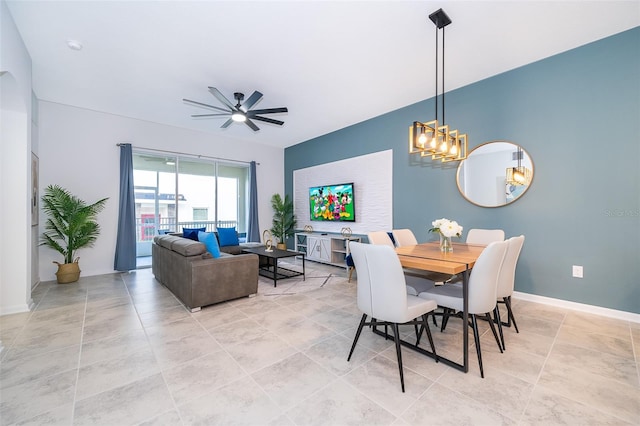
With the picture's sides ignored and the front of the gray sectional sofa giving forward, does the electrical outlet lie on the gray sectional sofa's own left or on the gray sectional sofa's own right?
on the gray sectional sofa's own right

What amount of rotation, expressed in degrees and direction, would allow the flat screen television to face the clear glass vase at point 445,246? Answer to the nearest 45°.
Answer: approximately 45° to its left

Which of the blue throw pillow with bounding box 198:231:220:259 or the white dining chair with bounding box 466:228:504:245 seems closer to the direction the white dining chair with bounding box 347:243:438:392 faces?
the white dining chair

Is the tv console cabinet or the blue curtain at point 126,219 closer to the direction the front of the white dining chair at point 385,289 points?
the tv console cabinet

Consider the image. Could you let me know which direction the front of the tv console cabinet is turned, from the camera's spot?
facing the viewer and to the left of the viewer

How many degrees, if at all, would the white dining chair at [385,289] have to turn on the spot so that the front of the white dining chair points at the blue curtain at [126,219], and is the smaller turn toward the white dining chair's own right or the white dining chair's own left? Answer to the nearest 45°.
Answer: approximately 135° to the white dining chair's own left

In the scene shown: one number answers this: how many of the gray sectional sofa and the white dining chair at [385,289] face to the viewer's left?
0

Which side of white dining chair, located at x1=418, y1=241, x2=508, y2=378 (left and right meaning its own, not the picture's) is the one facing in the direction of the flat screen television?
front

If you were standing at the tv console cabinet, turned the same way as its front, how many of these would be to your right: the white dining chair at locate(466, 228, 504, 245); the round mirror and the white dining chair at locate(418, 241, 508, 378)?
0

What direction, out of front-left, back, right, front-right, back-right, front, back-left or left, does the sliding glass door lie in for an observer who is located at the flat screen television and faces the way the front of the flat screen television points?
front-right

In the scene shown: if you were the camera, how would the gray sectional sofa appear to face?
facing away from the viewer and to the right of the viewer

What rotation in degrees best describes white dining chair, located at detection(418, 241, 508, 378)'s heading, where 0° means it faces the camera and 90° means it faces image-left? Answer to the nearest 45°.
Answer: approximately 135°

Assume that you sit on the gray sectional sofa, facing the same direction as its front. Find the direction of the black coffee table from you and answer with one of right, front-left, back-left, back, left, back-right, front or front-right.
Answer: front

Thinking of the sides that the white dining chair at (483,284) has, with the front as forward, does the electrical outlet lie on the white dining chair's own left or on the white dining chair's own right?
on the white dining chair's own right

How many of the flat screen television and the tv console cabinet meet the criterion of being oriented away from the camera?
0

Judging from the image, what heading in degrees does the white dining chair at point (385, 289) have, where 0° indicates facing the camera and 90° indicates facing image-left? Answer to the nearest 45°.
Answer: approximately 225°

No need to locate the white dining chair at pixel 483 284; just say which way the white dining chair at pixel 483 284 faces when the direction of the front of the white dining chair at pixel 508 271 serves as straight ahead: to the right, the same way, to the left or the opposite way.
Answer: the same way

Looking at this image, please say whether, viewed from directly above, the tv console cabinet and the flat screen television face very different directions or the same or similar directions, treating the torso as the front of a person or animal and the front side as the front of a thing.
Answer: same or similar directions

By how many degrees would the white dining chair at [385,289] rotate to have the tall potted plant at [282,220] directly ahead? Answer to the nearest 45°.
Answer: approximately 90° to its left

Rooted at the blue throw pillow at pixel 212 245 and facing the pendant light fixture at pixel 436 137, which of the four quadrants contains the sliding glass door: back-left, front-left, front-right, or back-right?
back-left
